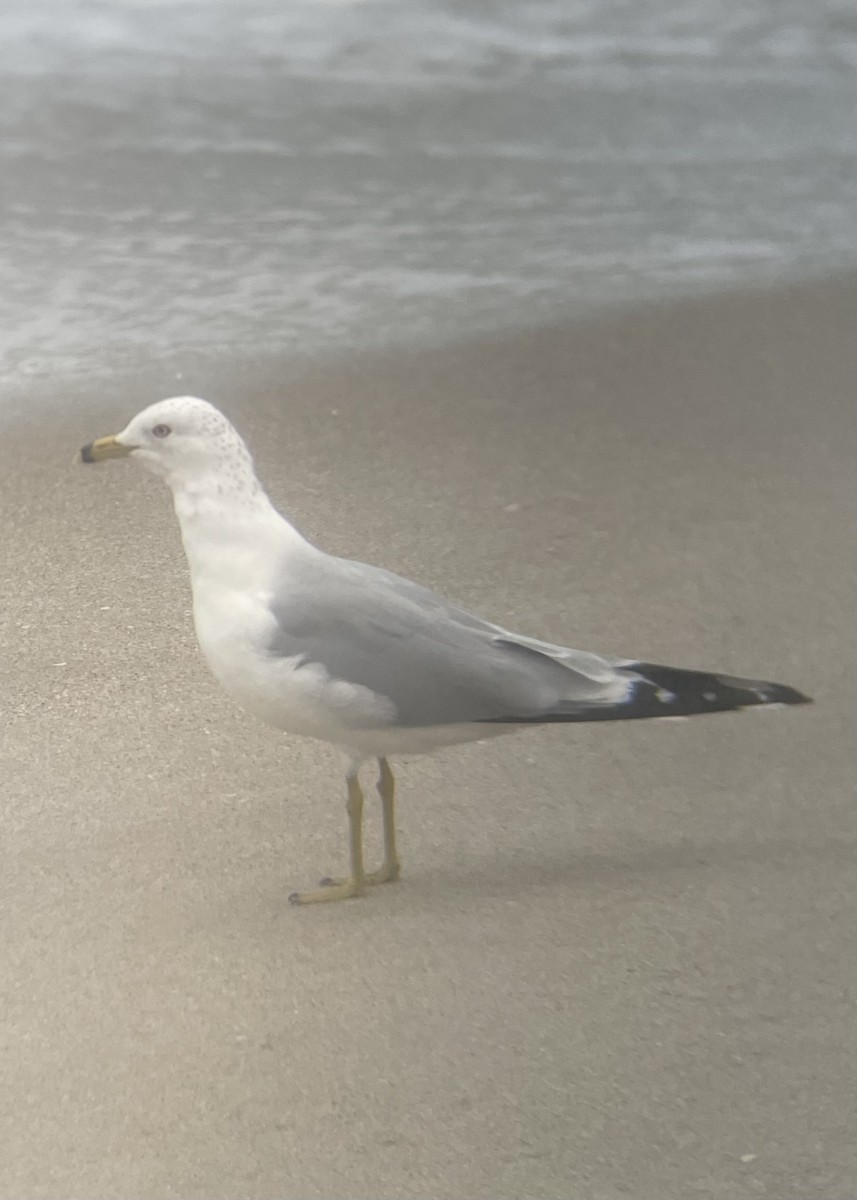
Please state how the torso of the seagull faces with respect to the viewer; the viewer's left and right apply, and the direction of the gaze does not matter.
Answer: facing to the left of the viewer
